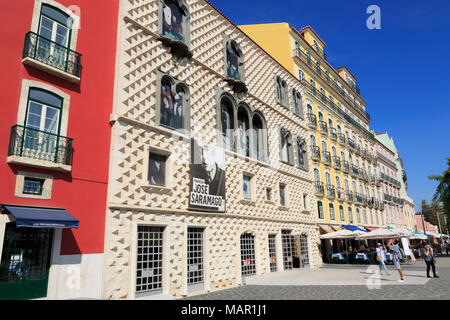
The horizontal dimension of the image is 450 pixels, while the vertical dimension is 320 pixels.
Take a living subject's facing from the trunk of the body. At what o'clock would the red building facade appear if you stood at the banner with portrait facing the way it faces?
The red building facade is roughly at 3 o'clock from the banner with portrait.

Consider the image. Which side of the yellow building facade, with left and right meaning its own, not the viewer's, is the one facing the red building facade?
right

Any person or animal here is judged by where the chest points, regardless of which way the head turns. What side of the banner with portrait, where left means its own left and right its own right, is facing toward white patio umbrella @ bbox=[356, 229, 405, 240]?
left

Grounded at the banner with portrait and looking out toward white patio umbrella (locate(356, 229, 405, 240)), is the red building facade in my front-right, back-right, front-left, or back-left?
back-right

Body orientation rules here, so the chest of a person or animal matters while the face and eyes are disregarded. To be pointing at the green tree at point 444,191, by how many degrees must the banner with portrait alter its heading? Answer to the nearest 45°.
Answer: approximately 90° to its left

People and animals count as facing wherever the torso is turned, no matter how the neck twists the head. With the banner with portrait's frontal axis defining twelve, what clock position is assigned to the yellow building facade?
The yellow building facade is roughly at 9 o'clock from the banner with portrait.

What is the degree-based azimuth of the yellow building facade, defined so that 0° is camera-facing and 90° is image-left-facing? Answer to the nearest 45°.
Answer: approximately 315°

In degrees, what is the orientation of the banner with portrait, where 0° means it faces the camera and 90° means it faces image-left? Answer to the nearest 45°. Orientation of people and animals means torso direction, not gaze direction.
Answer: approximately 315°

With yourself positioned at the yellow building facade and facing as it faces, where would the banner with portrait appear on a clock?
The banner with portrait is roughly at 2 o'clock from the yellow building facade.
